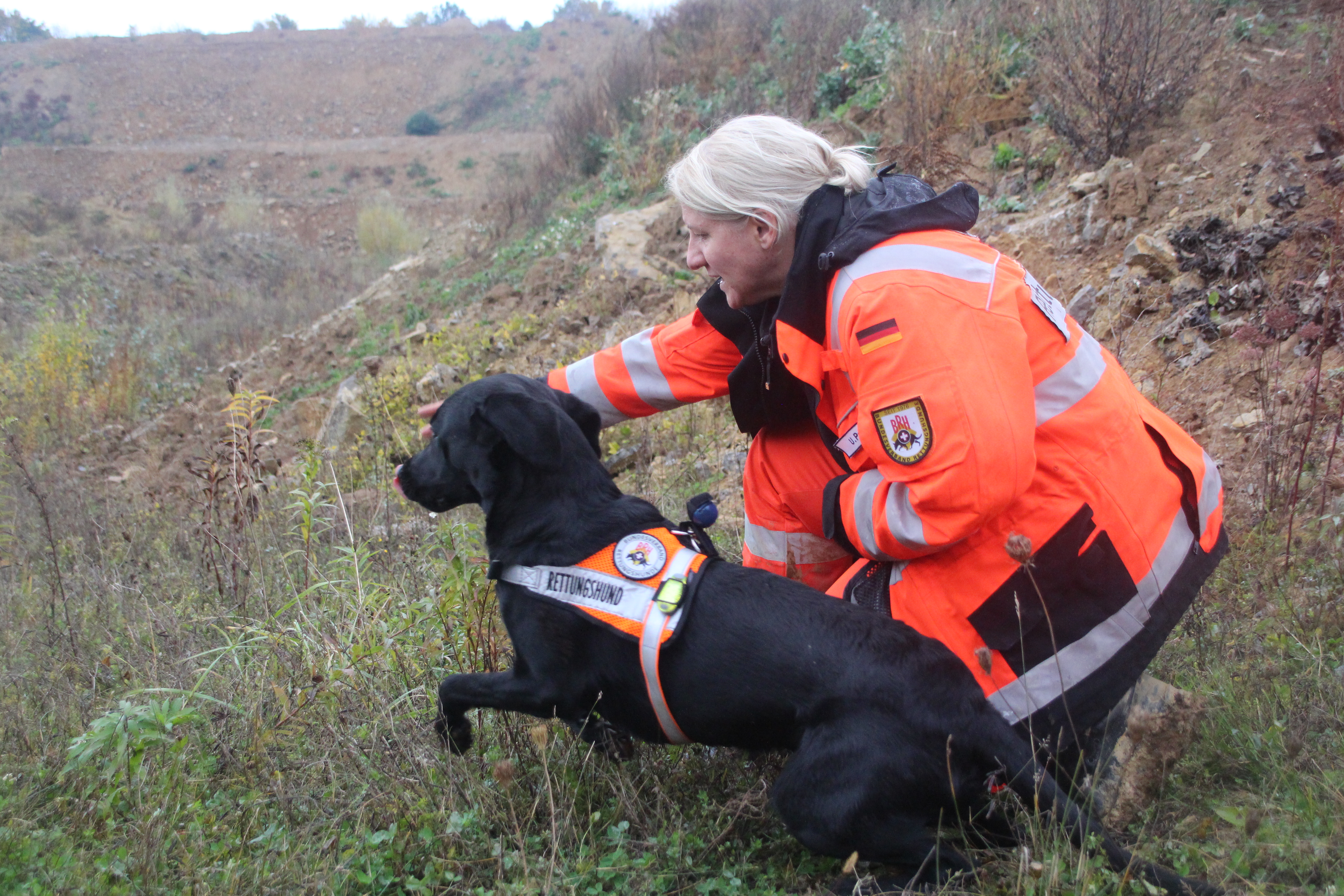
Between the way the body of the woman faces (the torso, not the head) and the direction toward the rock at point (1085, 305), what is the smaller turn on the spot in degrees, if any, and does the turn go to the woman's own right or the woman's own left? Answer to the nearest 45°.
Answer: approximately 90° to the woman's own right

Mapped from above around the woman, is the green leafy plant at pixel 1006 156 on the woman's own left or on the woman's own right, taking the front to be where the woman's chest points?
on the woman's own right

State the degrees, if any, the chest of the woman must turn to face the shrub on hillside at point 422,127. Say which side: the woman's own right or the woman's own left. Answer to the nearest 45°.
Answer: approximately 45° to the woman's own right

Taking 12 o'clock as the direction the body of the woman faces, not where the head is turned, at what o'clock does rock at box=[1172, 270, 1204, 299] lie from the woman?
The rock is roughly at 4 o'clock from the woman.

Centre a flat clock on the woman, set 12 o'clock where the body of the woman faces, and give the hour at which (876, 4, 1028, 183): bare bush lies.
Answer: The bare bush is roughly at 3 o'clock from the woman.

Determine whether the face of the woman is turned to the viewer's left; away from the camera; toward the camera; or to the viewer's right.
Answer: to the viewer's left

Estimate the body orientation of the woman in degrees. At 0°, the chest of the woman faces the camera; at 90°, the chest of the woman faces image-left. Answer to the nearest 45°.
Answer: approximately 90°

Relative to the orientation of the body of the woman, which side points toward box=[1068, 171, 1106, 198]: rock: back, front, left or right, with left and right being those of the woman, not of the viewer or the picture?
right

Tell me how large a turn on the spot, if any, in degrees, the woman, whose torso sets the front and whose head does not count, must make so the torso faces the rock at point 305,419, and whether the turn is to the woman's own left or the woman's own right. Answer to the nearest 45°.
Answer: approximately 45° to the woman's own right

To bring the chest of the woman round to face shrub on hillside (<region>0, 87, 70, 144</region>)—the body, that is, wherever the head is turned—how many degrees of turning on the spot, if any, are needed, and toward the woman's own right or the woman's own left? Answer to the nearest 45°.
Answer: approximately 45° to the woman's own right

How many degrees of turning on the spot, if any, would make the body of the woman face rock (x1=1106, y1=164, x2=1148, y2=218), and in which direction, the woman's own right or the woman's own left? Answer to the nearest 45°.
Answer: approximately 90° to the woman's own right

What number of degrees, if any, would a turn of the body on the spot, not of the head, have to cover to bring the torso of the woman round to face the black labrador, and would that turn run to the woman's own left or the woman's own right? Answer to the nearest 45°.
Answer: approximately 45° to the woman's own left

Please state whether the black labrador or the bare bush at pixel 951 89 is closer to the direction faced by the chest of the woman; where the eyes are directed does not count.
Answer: the black labrador
